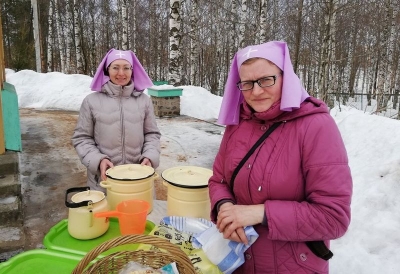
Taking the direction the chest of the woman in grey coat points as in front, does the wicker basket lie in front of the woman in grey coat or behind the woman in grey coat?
in front

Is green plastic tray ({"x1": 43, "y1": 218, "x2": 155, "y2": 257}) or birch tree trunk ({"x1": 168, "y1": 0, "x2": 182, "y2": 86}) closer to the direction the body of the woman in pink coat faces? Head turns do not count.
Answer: the green plastic tray

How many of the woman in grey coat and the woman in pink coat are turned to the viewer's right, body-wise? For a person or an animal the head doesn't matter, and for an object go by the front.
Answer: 0

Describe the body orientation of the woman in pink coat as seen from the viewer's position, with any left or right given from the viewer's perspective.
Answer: facing the viewer and to the left of the viewer

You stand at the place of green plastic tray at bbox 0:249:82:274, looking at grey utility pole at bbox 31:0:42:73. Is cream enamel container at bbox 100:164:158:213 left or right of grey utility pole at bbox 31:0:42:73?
right

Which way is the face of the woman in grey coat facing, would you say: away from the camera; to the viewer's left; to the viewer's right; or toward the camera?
toward the camera

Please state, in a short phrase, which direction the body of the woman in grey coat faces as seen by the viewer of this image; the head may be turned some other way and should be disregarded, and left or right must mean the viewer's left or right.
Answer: facing the viewer

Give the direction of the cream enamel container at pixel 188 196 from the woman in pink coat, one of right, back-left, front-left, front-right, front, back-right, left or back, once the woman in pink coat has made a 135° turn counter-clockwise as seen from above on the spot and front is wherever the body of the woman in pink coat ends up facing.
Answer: back-left

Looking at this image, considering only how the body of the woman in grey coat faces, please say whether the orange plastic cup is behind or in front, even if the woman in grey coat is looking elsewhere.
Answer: in front

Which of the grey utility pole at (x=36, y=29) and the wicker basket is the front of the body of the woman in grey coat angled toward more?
the wicker basket

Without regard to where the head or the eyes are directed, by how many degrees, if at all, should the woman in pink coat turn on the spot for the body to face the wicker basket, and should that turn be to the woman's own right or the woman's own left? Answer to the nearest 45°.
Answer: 0° — they already face it

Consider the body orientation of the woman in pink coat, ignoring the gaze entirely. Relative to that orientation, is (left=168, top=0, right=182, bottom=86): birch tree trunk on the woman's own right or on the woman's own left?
on the woman's own right

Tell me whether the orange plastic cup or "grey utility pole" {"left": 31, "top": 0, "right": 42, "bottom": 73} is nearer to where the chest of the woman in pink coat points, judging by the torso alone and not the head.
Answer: the orange plastic cup

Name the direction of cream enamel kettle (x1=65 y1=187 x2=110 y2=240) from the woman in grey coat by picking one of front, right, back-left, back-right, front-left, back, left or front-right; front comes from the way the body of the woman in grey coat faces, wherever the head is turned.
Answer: front

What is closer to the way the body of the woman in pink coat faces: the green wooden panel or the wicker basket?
the wicker basket

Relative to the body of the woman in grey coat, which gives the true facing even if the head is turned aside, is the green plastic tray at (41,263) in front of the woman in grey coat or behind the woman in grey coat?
in front

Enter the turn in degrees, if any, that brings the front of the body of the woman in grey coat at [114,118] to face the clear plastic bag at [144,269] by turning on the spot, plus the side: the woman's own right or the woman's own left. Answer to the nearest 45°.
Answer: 0° — they already face it
